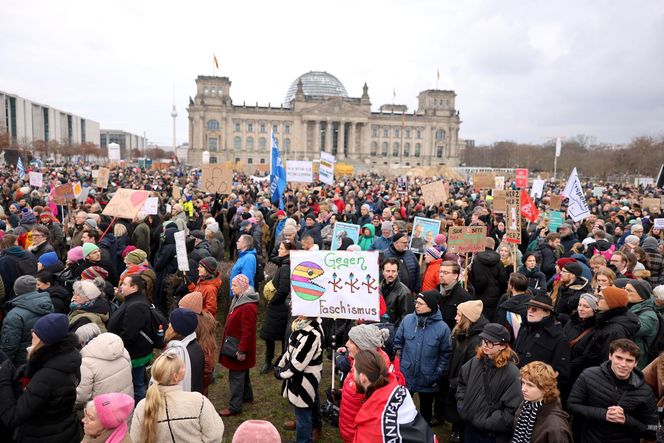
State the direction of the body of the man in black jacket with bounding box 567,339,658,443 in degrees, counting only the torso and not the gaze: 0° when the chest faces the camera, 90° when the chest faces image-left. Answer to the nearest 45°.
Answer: approximately 0°
